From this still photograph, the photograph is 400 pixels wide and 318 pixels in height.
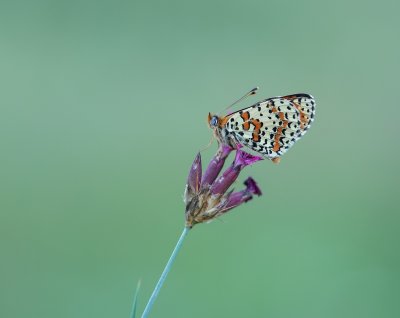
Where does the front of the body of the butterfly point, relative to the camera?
to the viewer's left
